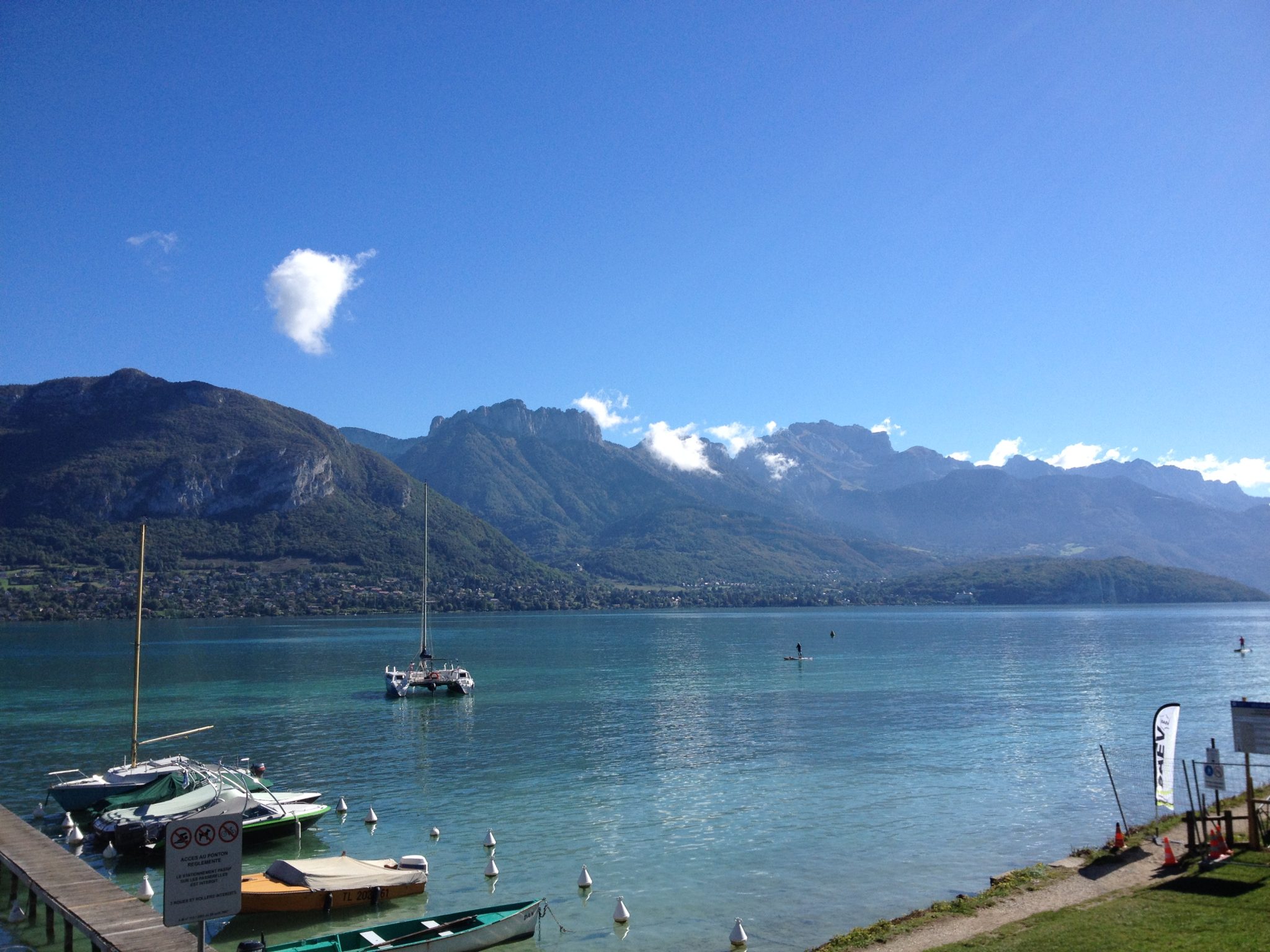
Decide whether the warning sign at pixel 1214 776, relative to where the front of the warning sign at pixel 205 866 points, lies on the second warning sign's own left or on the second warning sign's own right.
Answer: on the second warning sign's own left

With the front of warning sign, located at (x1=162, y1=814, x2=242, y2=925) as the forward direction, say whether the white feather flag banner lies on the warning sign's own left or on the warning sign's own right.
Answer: on the warning sign's own left

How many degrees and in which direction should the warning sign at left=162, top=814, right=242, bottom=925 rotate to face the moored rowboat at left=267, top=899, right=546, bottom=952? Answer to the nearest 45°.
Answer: approximately 135° to its left

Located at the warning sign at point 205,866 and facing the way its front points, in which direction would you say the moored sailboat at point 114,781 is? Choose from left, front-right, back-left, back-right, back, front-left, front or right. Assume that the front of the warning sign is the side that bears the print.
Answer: back

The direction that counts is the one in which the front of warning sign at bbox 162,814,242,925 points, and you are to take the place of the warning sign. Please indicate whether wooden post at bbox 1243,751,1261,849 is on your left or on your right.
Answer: on your left

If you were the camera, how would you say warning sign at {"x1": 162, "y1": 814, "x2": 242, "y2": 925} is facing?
facing the viewer

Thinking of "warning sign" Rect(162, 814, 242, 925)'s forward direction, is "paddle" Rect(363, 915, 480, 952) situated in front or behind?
behind

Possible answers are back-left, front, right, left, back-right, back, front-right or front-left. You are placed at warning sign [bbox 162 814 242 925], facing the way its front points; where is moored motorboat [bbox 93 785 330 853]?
back
